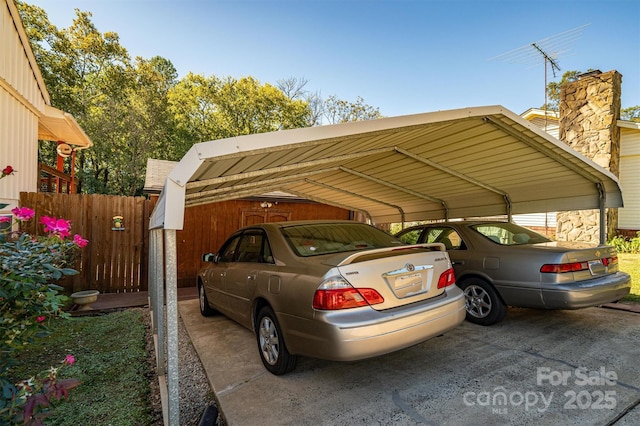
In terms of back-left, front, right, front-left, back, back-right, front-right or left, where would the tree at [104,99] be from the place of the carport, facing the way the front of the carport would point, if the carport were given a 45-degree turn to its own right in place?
back-right

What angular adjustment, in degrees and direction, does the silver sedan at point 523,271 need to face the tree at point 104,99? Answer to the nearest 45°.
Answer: approximately 45° to its left

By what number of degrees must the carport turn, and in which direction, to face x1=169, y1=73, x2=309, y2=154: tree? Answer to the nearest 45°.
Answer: approximately 180°

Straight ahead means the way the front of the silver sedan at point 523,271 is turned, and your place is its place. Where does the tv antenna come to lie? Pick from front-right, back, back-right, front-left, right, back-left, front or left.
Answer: front-right

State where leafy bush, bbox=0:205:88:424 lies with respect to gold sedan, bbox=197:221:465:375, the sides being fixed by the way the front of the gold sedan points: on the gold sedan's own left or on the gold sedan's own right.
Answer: on the gold sedan's own left

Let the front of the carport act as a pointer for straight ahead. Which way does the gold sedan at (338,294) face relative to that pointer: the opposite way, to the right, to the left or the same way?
the opposite way

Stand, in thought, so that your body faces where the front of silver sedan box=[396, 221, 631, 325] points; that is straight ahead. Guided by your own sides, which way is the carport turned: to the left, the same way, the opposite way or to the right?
the opposite way

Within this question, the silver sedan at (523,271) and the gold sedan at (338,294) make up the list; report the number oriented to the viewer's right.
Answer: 0

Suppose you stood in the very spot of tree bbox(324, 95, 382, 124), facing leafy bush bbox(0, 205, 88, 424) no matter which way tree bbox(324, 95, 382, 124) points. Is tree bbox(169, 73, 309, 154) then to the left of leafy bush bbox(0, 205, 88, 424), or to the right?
right

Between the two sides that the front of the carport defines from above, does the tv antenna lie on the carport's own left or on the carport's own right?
on the carport's own left

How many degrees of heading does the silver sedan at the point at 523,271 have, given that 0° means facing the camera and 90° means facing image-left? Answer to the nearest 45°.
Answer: approximately 135°

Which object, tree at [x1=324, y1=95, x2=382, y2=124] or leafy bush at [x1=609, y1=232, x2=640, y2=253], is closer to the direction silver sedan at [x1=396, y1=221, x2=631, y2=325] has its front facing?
the tree

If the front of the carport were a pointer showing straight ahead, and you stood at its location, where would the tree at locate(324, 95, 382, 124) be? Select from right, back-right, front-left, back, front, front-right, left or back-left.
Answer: back-left

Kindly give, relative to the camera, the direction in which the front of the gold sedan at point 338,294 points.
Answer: facing away from the viewer and to the left of the viewer
